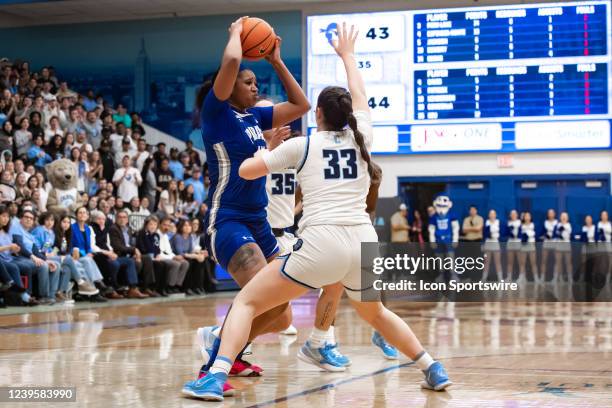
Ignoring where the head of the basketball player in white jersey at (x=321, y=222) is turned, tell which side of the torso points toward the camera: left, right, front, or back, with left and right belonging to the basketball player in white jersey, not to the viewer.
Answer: back

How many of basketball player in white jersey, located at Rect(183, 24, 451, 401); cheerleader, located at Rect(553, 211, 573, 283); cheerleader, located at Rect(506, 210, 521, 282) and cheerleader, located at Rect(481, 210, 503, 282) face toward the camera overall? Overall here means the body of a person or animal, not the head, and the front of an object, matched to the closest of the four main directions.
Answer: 3

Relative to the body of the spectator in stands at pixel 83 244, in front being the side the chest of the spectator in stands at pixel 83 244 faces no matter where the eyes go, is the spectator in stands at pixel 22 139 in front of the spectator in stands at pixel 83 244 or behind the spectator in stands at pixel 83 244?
behind

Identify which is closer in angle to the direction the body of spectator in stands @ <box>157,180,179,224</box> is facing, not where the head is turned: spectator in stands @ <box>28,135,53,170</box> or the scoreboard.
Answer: the scoreboard

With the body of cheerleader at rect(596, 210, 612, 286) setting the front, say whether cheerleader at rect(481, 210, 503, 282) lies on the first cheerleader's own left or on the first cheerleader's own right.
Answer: on the first cheerleader's own right

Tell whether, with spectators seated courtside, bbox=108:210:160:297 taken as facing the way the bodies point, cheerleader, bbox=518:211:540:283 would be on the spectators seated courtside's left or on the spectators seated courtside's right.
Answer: on the spectators seated courtside's left
